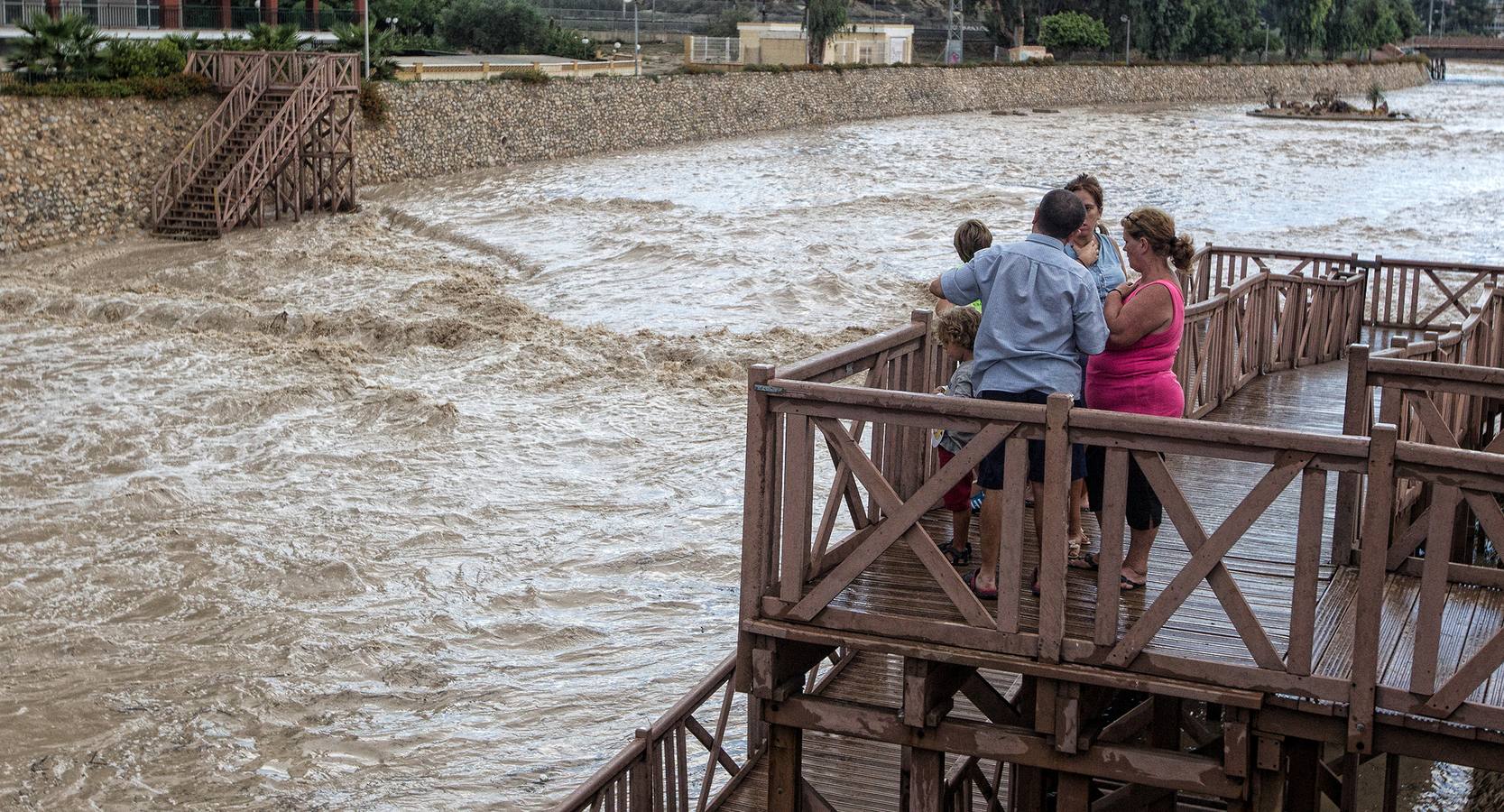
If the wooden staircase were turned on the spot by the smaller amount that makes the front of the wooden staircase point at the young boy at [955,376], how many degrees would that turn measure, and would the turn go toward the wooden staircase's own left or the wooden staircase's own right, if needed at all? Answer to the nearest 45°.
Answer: approximately 45° to the wooden staircase's own left

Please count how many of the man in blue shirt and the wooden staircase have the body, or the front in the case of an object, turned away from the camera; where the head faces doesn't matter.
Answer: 1

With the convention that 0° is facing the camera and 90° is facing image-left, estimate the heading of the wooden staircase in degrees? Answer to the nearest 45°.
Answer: approximately 45°

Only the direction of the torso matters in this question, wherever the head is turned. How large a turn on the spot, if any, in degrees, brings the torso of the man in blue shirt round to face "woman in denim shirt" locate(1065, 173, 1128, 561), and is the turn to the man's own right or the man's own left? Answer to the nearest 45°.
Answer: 0° — they already face them

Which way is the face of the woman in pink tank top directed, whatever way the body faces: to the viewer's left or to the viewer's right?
to the viewer's left

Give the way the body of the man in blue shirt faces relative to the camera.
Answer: away from the camera

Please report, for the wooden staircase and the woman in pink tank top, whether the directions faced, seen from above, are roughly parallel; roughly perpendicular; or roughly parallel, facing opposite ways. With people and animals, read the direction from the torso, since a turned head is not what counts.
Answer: roughly perpendicular

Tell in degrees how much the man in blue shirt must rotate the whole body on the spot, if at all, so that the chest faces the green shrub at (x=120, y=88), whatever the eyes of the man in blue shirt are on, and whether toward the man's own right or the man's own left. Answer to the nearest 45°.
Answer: approximately 45° to the man's own left

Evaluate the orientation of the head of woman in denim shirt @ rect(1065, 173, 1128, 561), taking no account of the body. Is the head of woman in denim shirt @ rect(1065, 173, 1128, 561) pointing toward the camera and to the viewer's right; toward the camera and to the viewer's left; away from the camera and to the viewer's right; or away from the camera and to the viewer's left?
toward the camera and to the viewer's left
